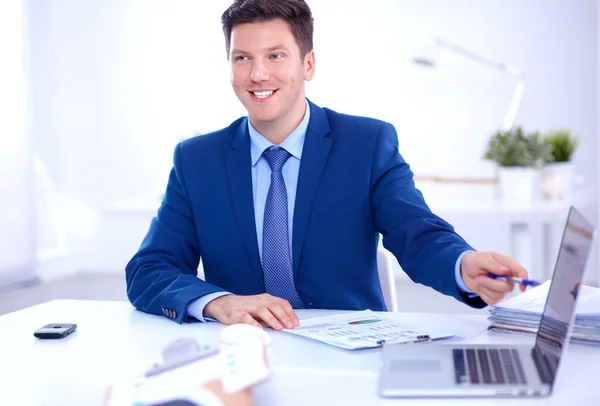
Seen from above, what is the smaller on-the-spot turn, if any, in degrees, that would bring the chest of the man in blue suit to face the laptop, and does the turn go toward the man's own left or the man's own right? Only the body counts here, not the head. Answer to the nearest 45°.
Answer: approximately 45° to the man's own left

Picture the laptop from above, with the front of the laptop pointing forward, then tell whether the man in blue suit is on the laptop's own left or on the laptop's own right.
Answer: on the laptop's own right

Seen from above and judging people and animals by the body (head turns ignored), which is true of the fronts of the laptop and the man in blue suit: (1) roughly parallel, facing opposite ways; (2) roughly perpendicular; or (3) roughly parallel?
roughly perpendicular

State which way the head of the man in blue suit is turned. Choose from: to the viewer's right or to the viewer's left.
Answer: to the viewer's left

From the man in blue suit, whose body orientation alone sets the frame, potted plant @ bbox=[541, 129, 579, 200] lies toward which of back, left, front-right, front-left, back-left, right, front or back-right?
back-left

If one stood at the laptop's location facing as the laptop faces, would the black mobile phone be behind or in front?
in front

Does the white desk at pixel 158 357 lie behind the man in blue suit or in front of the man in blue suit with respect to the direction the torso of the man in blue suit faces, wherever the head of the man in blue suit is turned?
in front

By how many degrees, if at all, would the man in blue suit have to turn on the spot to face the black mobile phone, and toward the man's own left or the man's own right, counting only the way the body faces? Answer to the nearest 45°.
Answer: approximately 45° to the man's own right

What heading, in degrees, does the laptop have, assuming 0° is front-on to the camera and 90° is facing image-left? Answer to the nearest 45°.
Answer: approximately 90°

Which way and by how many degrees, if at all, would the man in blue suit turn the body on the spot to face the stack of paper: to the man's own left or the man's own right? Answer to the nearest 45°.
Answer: approximately 45° to the man's own left

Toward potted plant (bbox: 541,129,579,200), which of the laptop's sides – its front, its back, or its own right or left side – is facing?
right

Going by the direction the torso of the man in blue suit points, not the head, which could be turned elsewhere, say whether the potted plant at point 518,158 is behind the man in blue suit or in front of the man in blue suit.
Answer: behind

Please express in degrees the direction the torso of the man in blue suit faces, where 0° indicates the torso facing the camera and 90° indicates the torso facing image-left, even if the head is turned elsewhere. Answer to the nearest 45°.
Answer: approximately 0°
